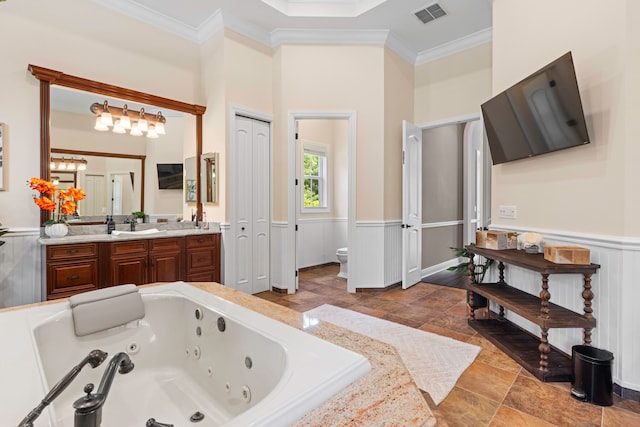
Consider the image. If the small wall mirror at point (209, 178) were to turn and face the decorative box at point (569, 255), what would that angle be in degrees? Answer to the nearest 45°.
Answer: approximately 90° to its left

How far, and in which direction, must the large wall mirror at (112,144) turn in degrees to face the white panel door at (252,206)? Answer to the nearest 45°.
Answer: approximately 45° to its left

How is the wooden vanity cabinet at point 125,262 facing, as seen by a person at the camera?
facing the viewer and to the right of the viewer

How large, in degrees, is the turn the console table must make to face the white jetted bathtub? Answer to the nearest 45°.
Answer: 0° — it already faces it

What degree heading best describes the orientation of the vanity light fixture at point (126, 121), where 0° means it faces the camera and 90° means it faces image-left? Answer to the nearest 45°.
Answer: approximately 315°

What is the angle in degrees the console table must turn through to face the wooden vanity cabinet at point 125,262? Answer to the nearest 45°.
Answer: approximately 45° to its right

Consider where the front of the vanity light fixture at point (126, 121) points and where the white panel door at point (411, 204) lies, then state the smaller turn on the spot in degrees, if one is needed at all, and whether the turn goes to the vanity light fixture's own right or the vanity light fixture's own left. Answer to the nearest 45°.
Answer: approximately 45° to the vanity light fixture's own left

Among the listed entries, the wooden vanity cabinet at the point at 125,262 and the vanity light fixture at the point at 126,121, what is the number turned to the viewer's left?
0

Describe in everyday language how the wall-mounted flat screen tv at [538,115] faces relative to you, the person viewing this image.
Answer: facing the viewer and to the left of the viewer

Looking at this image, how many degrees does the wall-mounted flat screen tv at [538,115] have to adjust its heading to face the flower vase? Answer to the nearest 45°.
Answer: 0° — it already faces it

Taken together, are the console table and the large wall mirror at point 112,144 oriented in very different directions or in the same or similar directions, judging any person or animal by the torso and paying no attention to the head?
very different directions

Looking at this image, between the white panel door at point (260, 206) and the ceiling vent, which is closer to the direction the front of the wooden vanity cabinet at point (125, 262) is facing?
the ceiling vent
